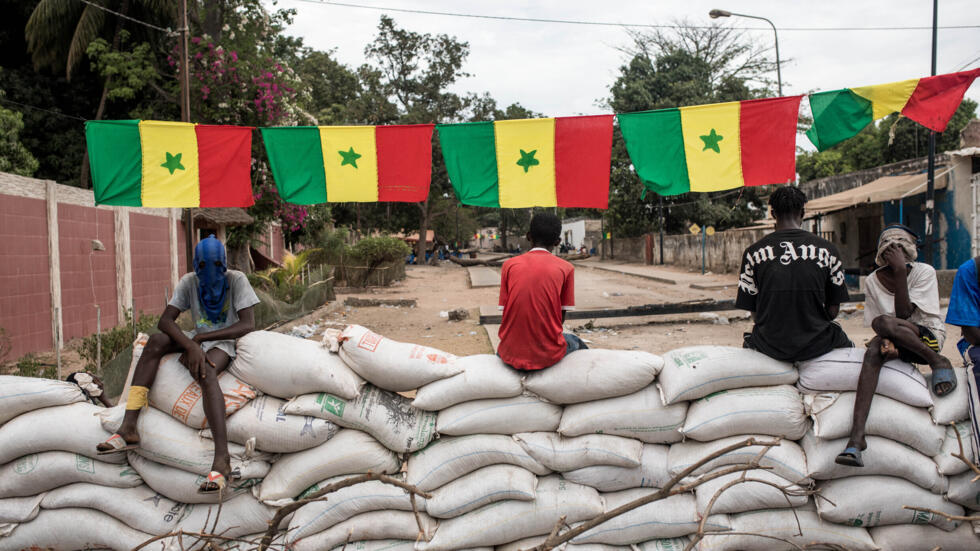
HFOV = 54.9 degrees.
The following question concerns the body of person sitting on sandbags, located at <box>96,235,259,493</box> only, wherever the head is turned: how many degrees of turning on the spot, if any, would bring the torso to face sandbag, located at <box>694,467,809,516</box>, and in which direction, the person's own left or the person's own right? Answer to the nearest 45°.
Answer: approximately 45° to the person's own left

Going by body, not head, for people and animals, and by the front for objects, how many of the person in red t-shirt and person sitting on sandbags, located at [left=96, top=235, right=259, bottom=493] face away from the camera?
1

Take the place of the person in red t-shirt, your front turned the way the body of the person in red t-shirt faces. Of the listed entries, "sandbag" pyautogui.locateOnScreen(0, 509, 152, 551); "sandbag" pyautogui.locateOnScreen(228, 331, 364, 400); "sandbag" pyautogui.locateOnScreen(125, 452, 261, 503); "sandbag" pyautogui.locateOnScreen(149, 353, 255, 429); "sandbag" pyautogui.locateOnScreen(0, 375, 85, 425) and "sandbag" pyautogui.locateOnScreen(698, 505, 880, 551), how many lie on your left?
5

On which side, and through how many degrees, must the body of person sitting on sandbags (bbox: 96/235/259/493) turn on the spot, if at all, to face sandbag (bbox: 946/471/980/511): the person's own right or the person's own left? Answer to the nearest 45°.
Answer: approximately 45° to the person's own left

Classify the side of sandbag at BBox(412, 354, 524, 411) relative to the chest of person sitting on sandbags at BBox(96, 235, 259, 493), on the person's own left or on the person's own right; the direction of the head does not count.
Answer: on the person's own left

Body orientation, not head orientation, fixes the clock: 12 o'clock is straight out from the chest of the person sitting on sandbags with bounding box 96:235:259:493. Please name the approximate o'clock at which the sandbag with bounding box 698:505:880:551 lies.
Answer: The sandbag is roughly at 10 o'clock from the person sitting on sandbags.

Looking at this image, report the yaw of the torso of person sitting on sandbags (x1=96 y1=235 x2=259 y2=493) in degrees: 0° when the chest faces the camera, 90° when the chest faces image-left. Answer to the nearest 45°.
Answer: approximately 0°

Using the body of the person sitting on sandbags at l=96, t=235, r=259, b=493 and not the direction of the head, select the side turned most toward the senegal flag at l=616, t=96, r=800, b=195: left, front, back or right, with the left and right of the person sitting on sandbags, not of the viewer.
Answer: left

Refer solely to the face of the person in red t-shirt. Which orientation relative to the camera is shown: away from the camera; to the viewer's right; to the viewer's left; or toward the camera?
away from the camera

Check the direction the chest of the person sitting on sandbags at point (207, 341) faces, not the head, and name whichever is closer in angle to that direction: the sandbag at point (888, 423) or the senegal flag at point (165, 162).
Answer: the sandbag

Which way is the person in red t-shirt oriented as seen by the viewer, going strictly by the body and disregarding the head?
away from the camera

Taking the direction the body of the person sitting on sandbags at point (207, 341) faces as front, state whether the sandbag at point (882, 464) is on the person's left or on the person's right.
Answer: on the person's left
